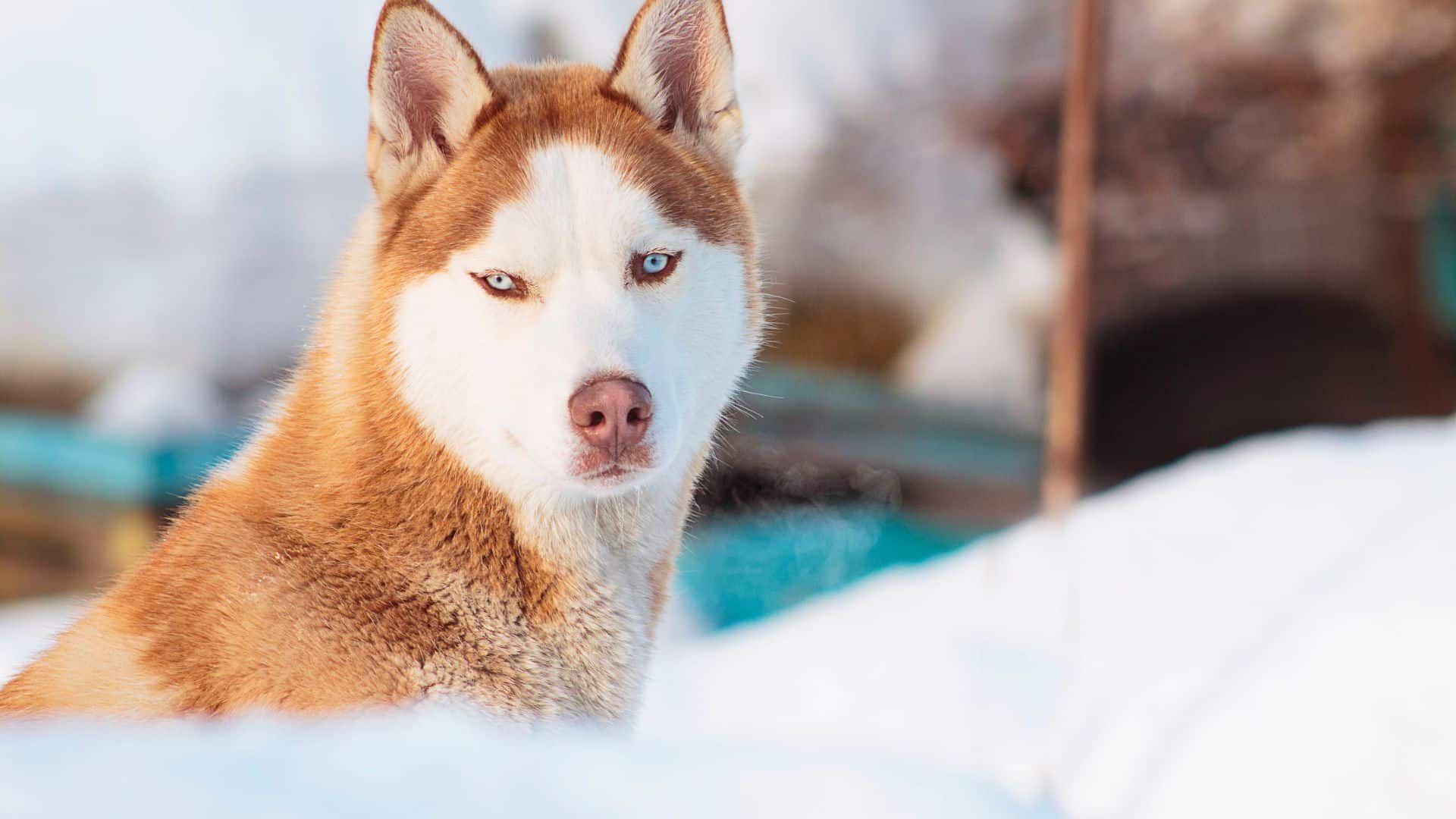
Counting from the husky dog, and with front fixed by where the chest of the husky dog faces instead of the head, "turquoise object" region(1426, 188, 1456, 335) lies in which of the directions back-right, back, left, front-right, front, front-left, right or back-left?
left

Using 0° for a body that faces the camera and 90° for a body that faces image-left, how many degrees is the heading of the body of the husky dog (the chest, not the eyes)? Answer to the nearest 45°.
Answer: approximately 315°

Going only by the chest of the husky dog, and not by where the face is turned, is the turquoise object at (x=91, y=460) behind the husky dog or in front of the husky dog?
behind

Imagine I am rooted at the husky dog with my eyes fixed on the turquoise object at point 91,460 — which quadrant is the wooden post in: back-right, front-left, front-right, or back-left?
front-right

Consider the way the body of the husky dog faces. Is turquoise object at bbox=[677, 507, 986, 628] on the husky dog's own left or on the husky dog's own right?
on the husky dog's own left

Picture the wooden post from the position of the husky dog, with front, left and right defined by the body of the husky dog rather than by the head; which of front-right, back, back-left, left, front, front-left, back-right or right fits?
left
